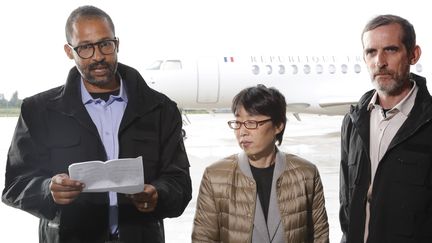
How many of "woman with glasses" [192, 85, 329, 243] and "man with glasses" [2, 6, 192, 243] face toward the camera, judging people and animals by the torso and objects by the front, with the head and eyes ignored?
2

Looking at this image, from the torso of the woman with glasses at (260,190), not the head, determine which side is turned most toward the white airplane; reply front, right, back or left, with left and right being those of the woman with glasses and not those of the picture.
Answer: back

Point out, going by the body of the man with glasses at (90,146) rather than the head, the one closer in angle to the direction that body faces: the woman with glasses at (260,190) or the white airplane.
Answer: the woman with glasses

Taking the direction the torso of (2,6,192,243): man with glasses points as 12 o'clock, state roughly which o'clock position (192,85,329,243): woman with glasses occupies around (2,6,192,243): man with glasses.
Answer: (192,85,329,243): woman with glasses is roughly at 9 o'clock from (2,6,192,243): man with glasses.

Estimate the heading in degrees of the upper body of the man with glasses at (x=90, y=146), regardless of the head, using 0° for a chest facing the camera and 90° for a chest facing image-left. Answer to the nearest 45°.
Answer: approximately 0°

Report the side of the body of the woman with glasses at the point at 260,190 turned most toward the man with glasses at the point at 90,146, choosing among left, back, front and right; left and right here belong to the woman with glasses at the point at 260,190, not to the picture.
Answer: right

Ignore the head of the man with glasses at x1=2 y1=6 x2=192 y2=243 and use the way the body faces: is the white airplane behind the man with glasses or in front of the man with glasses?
behind

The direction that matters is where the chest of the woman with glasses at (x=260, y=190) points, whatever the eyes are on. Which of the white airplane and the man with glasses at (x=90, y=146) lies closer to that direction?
the man with glasses
